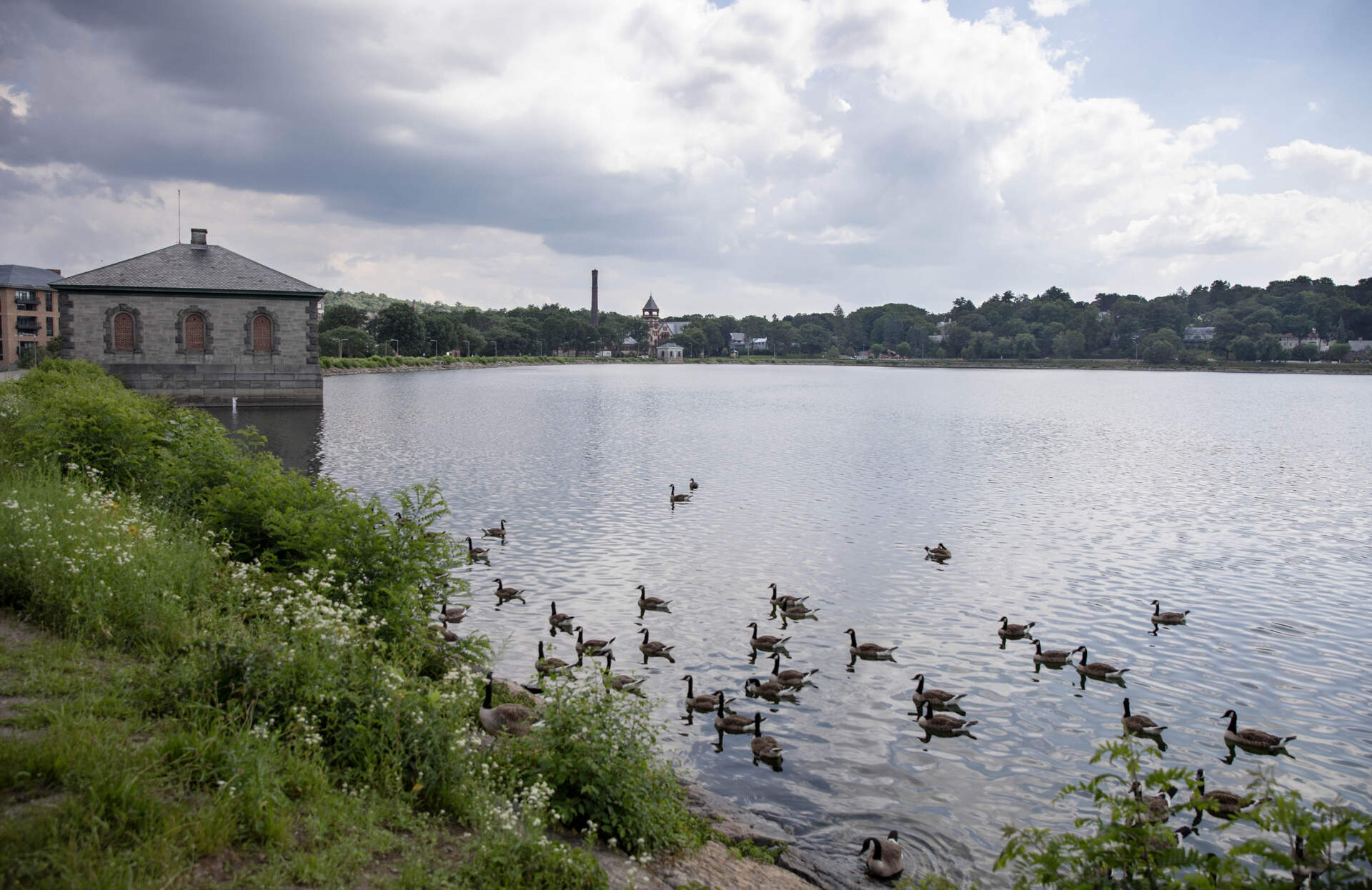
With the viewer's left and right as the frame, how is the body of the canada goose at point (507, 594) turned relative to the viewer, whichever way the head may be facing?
facing to the left of the viewer

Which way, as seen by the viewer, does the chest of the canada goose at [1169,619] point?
to the viewer's left

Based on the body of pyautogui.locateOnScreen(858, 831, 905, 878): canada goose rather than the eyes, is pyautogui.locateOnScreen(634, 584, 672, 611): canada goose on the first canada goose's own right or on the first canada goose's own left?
on the first canada goose's own right

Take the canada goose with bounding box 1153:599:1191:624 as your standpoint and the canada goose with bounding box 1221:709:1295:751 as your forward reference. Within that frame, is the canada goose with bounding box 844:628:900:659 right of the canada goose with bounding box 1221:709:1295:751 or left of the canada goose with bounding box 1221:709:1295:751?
right

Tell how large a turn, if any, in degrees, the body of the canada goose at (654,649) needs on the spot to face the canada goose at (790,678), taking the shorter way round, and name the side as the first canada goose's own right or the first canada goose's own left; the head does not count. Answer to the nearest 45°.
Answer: approximately 135° to the first canada goose's own left

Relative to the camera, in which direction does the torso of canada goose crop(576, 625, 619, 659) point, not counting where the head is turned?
to the viewer's left

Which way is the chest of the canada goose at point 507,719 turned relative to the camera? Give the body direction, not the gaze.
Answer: to the viewer's left

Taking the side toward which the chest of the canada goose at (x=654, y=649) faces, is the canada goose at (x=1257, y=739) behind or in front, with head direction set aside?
behind

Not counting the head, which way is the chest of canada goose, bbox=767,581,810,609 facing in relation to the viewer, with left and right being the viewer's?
facing to the left of the viewer

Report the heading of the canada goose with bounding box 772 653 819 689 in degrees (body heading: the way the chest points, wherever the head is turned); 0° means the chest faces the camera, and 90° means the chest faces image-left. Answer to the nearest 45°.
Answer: approximately 90°
